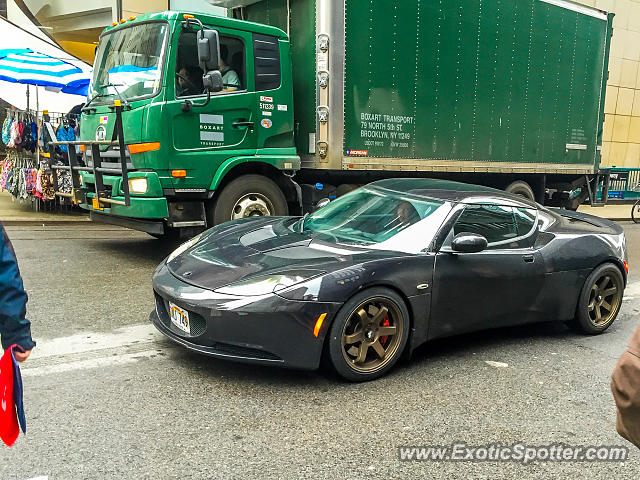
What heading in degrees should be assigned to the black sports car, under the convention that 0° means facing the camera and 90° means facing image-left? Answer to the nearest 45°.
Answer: approximately 45°

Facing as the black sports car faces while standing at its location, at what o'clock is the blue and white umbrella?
The blue and white umbrella is roughly at 3 o'clock from the black sports car.
